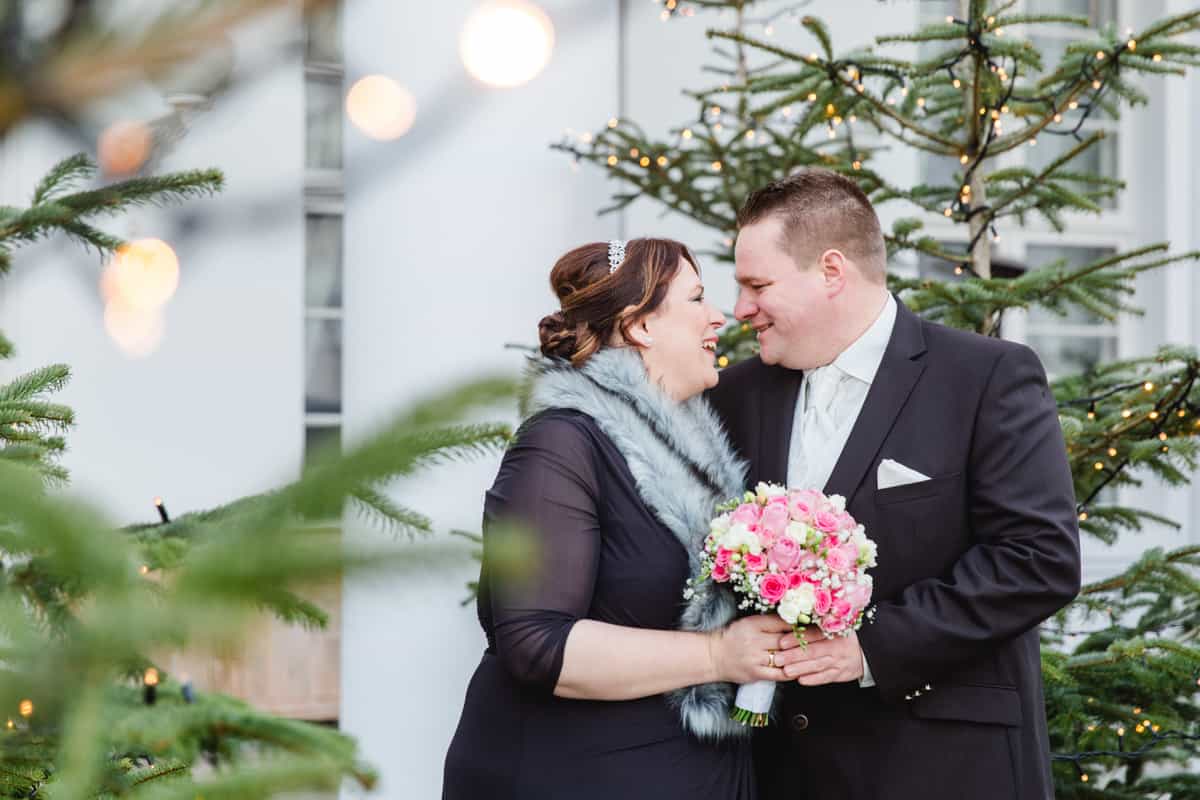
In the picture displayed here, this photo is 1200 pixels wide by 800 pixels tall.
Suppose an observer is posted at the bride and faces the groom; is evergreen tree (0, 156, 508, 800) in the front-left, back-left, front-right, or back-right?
back-right

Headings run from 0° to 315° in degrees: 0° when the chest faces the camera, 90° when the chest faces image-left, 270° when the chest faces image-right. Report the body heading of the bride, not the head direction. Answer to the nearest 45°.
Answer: approximately 270°

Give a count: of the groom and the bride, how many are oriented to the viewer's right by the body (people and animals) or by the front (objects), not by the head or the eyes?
1

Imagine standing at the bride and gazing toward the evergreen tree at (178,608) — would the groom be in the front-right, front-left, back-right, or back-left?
back-left

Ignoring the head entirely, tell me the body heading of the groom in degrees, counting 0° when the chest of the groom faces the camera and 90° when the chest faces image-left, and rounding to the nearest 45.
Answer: approximately 45°

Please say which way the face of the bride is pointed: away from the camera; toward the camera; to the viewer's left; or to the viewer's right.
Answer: to the viewer's right

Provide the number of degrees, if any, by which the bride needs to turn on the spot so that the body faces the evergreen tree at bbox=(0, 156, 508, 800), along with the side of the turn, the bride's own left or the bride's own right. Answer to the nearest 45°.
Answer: approximately 90° to the bride's own right

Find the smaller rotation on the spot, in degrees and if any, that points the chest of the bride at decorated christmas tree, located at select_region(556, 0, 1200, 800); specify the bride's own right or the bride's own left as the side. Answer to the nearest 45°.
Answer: approximately 45° to the bride's own left

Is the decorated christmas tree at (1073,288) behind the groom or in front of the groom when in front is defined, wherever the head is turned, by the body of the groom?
behind
